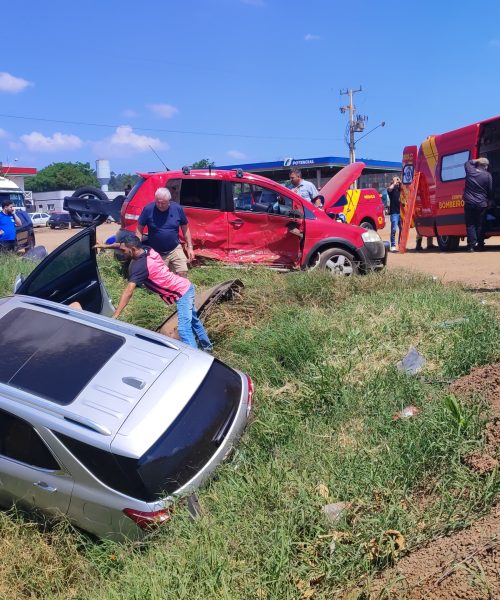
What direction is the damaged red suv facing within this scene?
to the viewer's right

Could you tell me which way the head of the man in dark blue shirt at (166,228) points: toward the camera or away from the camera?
toward the camera

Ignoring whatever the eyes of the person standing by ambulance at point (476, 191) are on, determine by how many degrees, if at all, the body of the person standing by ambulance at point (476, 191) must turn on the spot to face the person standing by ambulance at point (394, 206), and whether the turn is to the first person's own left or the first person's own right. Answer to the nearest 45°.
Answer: approximately 45° to the first person's own left

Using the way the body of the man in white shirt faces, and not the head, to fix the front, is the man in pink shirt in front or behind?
in front

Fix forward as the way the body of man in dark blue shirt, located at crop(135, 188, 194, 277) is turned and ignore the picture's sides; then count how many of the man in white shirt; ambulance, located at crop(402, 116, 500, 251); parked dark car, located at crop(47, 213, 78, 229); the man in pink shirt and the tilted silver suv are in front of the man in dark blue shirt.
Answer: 2

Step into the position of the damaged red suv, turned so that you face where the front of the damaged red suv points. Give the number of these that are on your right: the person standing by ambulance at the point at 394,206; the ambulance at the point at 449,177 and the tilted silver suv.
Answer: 1

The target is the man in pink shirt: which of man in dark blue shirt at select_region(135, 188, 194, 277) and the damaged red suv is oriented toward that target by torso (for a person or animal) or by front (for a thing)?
the man in dark blue shirt

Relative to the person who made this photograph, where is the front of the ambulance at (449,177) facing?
facing the viewer and to the right of the viewer

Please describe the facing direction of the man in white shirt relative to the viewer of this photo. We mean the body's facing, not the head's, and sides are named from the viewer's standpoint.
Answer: facing the viewer and to the left of the viewer

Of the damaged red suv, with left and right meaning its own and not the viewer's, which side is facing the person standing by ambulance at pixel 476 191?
front

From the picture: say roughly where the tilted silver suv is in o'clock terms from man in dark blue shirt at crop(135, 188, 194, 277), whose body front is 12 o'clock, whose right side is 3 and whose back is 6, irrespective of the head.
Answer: The tilted silver suv is roughly at 12 o'clock from the man in dark blue shirt.
